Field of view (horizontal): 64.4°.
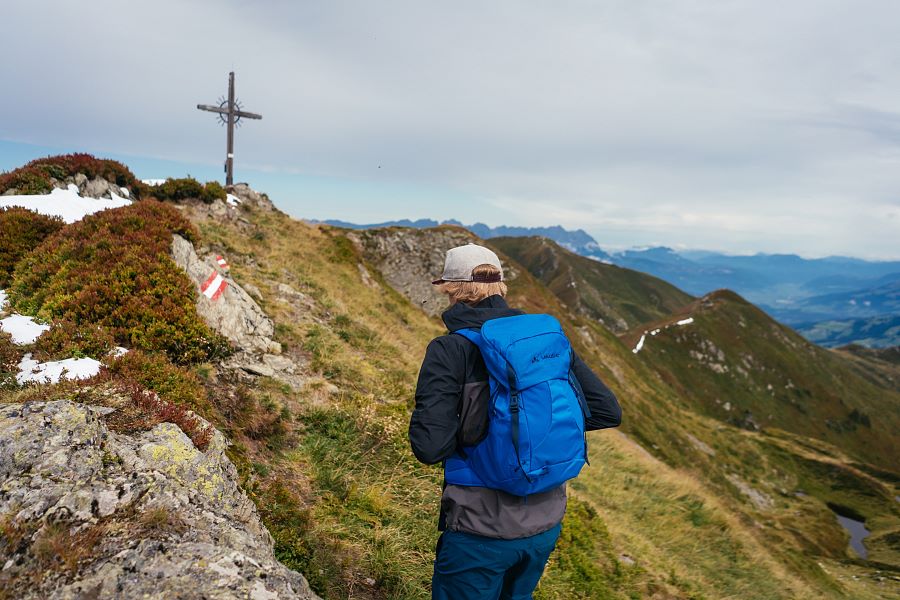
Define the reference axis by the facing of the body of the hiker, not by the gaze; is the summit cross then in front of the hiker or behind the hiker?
in front

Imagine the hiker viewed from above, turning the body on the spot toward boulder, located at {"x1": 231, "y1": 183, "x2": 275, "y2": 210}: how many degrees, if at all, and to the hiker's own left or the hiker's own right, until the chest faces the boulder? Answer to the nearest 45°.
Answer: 0° — they already face it

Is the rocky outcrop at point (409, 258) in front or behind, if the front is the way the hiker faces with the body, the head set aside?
in front

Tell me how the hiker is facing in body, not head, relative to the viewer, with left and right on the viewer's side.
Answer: facing away from the viewer and to the left of the viewer

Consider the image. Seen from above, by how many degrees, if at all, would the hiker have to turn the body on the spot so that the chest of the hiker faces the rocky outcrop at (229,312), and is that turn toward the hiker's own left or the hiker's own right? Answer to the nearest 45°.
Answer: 0° — they already face it
